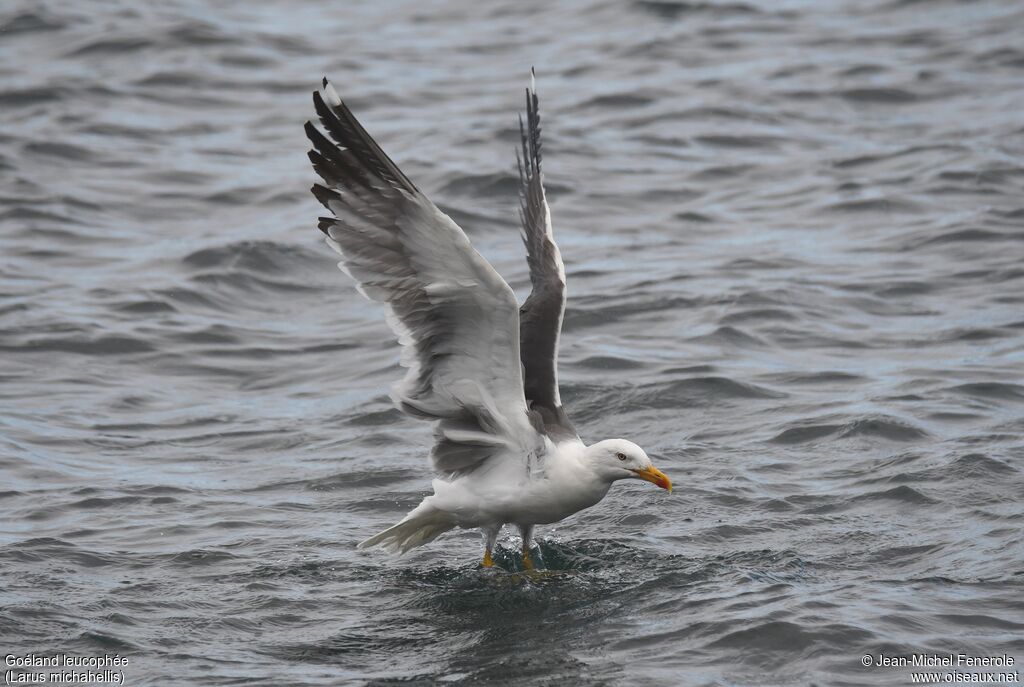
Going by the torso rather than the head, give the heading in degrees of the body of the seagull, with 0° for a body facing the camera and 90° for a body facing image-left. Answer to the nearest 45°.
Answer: approximately 270°
